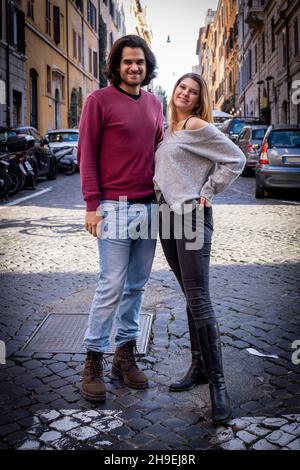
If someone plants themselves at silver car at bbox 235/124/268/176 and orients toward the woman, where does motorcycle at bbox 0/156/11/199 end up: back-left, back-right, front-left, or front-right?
front-right

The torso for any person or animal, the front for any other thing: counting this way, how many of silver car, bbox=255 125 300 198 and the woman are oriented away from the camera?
1

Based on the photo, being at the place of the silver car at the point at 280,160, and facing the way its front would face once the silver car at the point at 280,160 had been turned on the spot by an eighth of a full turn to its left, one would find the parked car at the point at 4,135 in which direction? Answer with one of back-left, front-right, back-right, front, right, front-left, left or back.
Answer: front-left

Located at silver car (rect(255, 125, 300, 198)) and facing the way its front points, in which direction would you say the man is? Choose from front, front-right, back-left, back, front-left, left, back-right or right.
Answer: back

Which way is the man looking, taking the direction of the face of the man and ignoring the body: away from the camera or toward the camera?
toward the camera

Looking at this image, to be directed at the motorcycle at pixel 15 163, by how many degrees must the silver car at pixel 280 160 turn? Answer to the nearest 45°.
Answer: approximately 90° to its left

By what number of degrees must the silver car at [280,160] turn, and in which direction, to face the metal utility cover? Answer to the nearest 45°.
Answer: approximately 180°

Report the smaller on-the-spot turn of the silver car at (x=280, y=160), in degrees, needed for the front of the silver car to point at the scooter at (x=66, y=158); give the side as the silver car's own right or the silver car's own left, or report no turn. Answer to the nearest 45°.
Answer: approximately 45° to the silver car's own left

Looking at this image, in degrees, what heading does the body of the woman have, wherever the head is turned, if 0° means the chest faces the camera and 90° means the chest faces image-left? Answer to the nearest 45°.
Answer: approximately 45°

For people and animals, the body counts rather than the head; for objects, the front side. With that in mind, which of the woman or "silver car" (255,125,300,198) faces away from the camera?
the silver car

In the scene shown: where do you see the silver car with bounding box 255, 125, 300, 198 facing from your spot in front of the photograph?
facing away from the viewer

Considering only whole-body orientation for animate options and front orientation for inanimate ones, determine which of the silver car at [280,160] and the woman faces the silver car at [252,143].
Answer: the silver car at [280,160]
